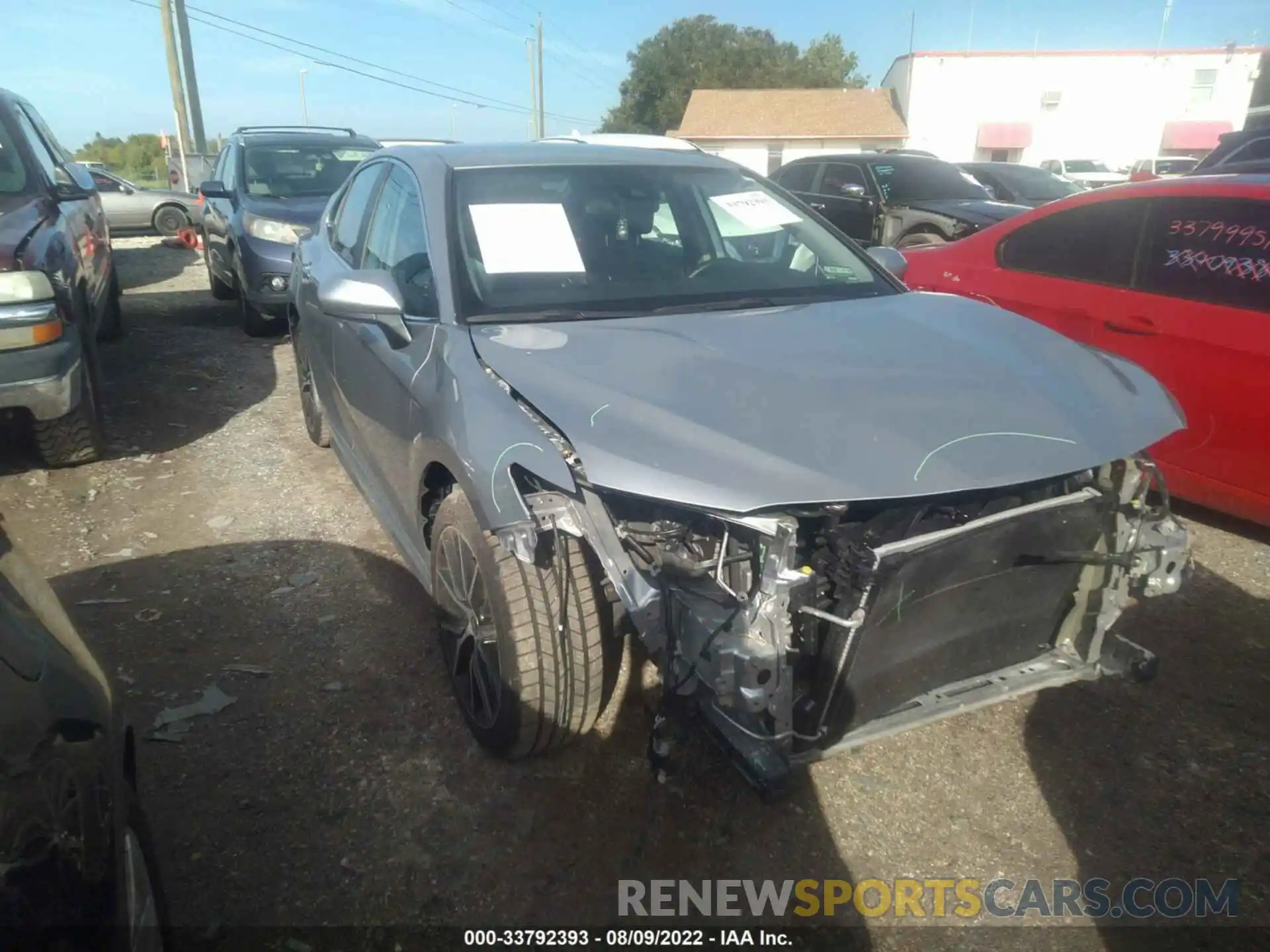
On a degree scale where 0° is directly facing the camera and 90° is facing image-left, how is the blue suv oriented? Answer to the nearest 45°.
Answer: approximately 315°

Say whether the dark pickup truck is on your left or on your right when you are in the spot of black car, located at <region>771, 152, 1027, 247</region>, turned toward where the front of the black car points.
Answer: on your right

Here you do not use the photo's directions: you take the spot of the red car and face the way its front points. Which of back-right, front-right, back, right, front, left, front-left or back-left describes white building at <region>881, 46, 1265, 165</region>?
back-left

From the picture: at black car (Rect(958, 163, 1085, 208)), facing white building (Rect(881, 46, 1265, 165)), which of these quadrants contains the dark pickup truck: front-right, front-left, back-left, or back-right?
back-left

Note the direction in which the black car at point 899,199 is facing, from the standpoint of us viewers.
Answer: facing the viewer and to the right of the viewer

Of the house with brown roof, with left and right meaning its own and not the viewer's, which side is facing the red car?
front

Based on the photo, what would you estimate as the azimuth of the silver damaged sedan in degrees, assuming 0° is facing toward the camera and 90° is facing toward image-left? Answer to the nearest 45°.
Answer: approximately 315°
